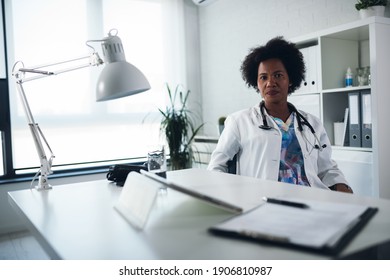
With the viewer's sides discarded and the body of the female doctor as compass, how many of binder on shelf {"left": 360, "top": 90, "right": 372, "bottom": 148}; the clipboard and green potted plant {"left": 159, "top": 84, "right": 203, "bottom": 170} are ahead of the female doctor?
1

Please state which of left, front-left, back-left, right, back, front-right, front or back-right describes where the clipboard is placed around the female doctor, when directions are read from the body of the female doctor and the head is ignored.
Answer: front

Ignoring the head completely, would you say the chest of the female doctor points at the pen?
yes

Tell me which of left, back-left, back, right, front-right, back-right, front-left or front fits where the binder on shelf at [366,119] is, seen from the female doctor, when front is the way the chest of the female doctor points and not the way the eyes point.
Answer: back-left

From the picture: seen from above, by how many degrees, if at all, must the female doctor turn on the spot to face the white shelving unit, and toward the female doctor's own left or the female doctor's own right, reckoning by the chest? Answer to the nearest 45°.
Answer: approximately 135° to the female doctor's own left

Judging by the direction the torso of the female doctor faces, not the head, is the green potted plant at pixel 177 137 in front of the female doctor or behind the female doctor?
behind

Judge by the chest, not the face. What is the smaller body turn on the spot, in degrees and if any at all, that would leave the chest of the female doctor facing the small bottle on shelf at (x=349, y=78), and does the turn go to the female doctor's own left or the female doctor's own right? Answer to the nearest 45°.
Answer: approximately 135° to the female doctor's own left

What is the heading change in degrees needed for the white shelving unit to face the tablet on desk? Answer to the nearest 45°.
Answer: approximately 45° to its left

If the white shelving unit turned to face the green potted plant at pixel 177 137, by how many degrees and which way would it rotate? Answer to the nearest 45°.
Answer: approximately 90° to its right

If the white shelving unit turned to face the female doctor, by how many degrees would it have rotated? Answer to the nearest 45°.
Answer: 0° — it already faces them

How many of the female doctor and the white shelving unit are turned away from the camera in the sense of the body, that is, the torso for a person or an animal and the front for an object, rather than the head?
0

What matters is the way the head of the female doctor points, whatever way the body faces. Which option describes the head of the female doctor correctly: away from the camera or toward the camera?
toward the camera

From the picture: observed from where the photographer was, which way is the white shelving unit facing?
facing the viewer and to the left of the viewer

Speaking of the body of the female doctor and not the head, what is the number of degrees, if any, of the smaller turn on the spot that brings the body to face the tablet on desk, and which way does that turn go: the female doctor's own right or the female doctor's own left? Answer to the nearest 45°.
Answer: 0° — they already face it

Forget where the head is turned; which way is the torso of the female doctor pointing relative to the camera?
toward the camera

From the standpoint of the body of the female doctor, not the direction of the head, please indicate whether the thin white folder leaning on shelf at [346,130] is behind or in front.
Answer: behind

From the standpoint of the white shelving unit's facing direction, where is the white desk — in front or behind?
in front
